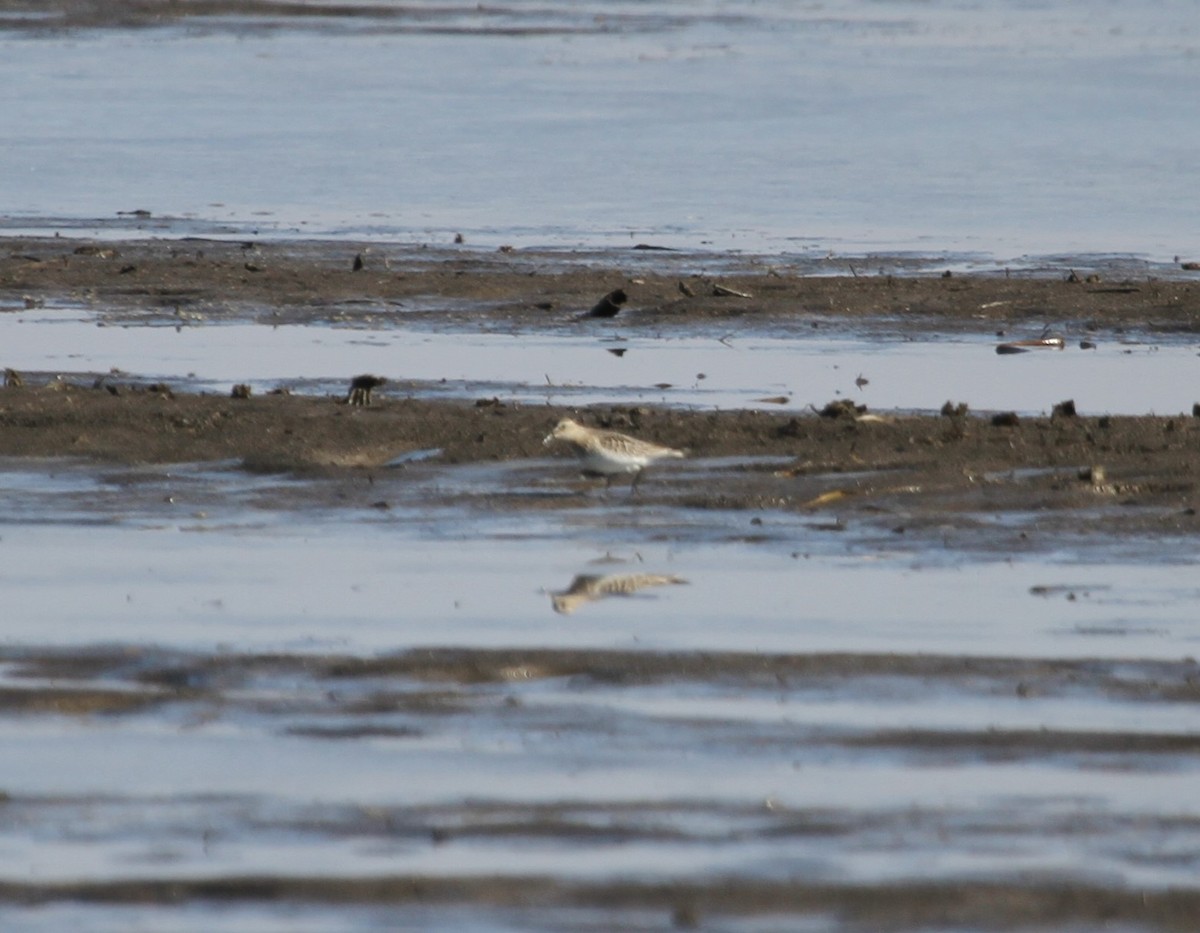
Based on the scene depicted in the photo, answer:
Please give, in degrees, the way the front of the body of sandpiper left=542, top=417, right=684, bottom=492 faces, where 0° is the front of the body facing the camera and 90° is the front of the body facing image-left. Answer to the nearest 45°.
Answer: approximately 90°
